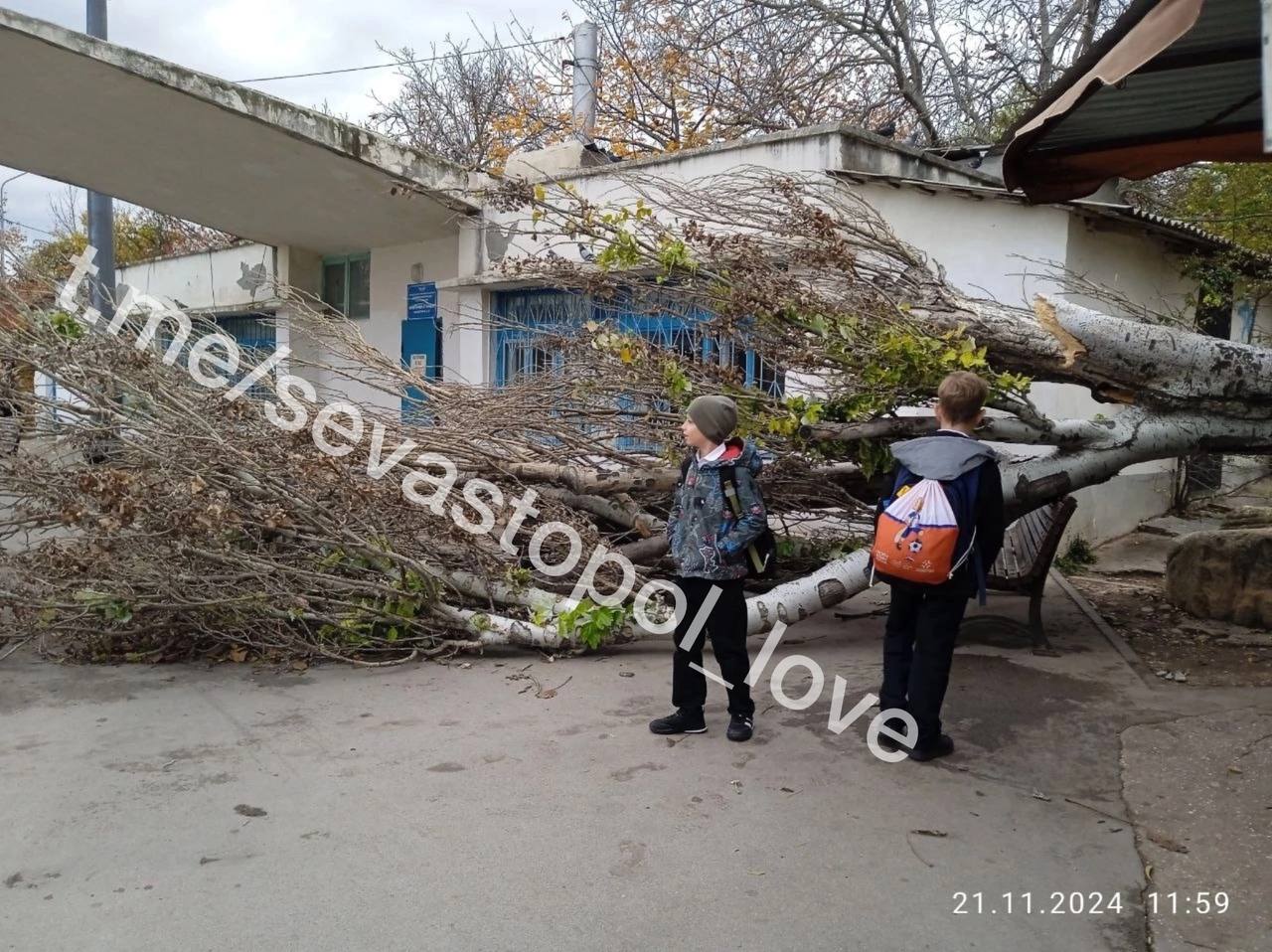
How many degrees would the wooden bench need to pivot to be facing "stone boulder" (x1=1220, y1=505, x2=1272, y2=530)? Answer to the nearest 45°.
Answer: approximately 135° to its right

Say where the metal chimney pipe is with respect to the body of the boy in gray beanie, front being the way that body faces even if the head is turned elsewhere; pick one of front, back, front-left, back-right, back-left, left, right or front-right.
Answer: back-right

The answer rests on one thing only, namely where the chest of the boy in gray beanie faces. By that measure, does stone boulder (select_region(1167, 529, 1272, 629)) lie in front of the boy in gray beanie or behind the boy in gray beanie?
behind

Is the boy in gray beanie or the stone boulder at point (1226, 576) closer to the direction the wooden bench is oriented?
the boy in gray beanie

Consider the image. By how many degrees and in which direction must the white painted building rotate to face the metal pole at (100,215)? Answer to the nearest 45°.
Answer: approximately 90° to its right

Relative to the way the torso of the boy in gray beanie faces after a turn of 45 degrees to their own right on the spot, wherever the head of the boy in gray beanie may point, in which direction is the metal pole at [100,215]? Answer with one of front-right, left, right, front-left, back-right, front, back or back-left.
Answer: front-right

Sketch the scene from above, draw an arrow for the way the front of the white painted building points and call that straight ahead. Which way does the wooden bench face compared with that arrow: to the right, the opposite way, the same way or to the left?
to the right

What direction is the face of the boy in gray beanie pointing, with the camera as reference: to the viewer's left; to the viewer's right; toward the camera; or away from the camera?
to the viewer's left

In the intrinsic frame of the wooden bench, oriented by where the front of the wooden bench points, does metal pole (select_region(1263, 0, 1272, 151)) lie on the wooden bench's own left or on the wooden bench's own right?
on the wooden bench's own left

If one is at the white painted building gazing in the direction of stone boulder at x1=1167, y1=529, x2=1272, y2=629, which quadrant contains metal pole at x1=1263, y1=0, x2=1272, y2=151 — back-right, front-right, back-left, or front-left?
front-right

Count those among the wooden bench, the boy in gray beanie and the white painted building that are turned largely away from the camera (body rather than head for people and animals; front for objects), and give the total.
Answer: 0

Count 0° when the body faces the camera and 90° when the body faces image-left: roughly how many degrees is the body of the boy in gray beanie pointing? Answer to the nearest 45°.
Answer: approximately 45°

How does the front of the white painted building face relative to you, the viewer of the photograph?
facing the viewer and to the left of the viewer

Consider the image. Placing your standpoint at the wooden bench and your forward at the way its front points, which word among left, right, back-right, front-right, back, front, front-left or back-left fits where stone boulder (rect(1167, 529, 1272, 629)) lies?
back-right

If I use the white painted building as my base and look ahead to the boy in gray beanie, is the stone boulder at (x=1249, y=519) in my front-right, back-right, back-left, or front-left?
front-left

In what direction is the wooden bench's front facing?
to the viewer's left

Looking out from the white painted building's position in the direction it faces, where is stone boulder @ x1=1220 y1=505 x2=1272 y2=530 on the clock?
The stone boulder is roughly at 8 o'clock from the white painted building.
